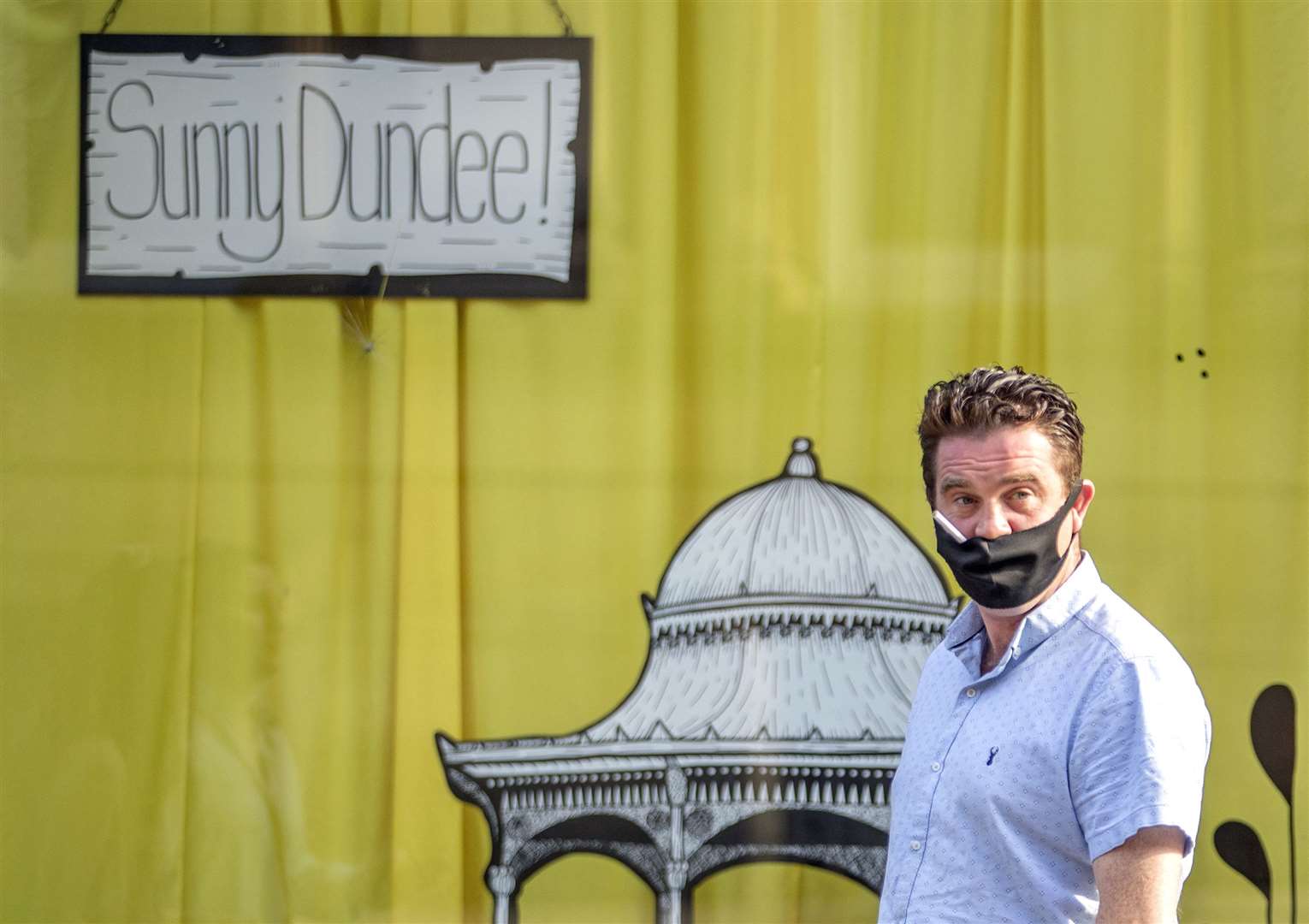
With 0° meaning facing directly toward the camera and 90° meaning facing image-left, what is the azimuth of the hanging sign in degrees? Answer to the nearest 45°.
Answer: approximately 0°

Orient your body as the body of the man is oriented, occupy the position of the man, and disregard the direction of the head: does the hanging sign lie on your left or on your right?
on your right

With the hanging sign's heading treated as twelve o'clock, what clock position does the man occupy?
The man is roughly at 11 o'clock from the hanging sign.

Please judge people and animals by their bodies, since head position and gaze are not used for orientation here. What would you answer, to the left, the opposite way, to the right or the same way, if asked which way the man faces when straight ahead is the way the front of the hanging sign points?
to the right

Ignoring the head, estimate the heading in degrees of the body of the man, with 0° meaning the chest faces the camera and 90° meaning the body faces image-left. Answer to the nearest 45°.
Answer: approximately 45°

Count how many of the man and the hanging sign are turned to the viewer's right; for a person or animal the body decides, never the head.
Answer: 0
